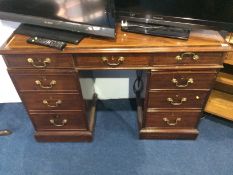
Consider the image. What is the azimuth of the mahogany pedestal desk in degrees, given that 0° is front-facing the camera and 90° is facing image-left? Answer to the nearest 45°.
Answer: approximately 0°

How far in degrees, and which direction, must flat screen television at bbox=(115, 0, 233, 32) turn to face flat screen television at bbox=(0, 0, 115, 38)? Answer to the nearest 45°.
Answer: approximately 45° to its right

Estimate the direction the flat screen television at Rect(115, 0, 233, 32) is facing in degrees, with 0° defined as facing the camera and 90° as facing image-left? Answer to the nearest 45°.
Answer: approximately 45°
